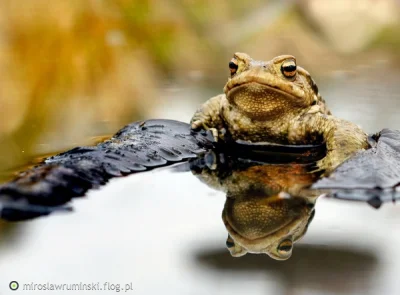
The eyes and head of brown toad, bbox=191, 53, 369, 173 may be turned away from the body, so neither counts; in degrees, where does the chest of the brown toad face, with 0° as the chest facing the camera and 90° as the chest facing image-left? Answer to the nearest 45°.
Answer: approximately 45°
